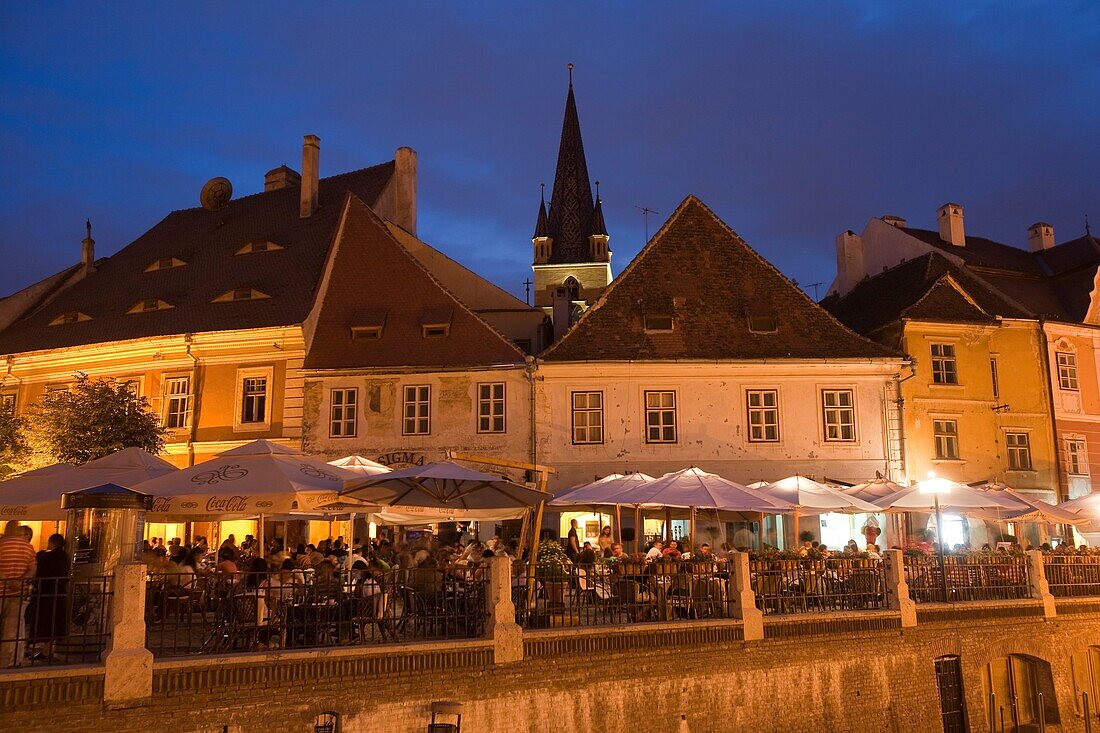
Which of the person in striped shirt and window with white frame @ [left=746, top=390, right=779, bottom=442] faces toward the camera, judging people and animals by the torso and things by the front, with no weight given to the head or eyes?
the window with white frame

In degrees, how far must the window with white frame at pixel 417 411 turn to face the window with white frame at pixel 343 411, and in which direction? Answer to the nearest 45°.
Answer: approximately 90° to its right

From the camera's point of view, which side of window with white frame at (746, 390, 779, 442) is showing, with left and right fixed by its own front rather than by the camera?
front

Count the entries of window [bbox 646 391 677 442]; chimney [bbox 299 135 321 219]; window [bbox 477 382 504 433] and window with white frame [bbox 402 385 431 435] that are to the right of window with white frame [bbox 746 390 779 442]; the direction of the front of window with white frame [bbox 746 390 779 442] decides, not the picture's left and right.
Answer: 4

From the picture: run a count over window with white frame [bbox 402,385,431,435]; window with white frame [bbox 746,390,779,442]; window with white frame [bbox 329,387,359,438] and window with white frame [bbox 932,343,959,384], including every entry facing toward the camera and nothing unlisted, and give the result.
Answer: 4

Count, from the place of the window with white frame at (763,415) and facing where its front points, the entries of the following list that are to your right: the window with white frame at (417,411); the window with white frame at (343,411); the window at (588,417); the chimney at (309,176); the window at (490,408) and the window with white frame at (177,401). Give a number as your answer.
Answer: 6

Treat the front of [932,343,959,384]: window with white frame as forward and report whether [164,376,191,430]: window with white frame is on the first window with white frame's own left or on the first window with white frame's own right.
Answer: on the first window with white frame's own right

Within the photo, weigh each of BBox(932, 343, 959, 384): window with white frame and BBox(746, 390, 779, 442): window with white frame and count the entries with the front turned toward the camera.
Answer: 2

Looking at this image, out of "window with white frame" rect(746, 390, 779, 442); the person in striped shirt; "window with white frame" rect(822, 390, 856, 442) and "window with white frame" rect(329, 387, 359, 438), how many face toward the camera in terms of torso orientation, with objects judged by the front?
3

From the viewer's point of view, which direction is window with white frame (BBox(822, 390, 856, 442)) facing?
toward the camera

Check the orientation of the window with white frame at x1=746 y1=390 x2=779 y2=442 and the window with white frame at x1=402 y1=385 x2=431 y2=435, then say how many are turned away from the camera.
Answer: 0

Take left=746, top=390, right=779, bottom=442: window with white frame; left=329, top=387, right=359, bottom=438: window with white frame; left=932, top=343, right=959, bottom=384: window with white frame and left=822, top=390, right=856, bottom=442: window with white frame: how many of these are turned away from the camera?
0

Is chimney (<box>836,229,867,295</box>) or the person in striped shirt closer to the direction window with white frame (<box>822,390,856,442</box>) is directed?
the person in striped shirt

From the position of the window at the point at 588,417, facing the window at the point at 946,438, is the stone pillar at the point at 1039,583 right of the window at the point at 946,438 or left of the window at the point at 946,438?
right

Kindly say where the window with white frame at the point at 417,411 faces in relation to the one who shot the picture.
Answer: facing the viewer

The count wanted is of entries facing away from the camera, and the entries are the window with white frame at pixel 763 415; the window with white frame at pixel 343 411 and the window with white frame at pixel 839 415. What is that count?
0

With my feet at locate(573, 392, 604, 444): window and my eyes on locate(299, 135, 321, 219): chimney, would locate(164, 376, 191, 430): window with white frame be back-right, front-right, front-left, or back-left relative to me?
front-left
